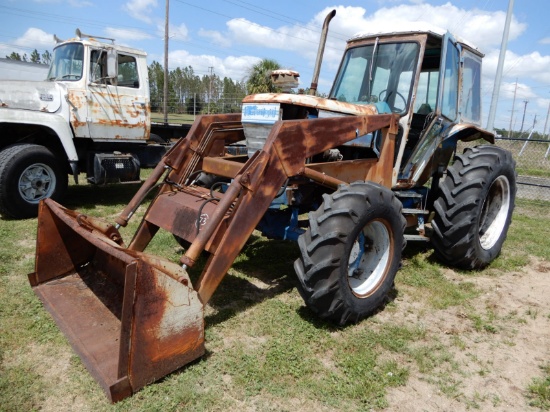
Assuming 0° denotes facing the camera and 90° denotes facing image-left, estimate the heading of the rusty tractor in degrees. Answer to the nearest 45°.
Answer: approximately 45°

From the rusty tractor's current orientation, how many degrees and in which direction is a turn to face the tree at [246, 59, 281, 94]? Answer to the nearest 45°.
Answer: approximately 135° to its right

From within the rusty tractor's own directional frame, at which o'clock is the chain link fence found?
The chain link fence is roughly at 6 o'clock from the rusty tractor.

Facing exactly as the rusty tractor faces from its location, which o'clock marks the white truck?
The white truck is roughly at 3 o'clock from the rusty tractor.
